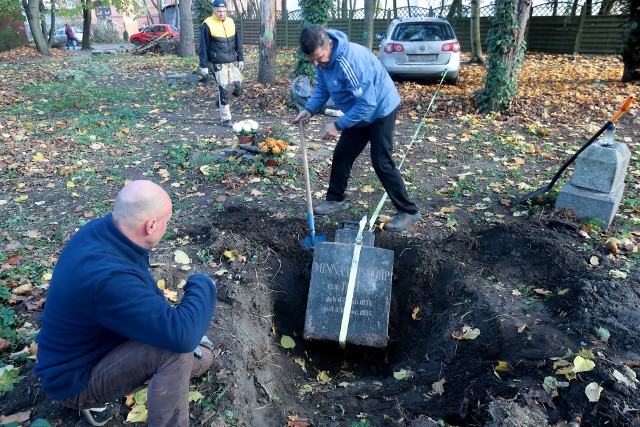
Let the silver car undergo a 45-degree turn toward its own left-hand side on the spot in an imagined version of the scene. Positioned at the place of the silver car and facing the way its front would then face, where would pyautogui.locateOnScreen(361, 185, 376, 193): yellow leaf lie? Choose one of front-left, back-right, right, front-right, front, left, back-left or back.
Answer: back-left

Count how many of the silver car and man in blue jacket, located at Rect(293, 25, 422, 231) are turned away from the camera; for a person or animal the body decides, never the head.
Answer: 1

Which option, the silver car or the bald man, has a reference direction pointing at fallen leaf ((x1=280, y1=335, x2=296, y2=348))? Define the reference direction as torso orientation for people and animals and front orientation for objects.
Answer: the bald man

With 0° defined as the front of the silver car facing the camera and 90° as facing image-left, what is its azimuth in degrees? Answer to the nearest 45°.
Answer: approximately 180°

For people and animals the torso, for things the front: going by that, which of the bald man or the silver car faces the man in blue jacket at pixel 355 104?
the bald man

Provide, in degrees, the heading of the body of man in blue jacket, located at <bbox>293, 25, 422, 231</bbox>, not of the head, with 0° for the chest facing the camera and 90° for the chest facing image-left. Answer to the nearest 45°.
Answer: approximately 45°

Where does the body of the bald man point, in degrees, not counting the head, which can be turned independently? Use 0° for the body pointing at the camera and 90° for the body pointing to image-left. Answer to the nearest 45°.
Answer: approximately 225°

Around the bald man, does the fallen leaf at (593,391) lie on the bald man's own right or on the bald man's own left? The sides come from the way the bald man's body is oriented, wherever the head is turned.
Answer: on the bald man's own right

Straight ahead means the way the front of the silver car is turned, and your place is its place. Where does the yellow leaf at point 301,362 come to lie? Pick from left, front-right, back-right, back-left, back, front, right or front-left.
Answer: back

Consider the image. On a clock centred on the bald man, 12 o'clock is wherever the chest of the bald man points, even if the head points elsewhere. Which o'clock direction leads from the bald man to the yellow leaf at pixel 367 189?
The yellow leaf is roughly at 12 o'clock from the bald man.

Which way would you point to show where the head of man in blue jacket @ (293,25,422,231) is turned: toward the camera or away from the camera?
toward the camera

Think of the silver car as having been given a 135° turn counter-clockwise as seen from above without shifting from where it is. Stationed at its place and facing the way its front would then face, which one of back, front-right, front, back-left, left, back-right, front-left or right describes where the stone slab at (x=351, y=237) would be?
front-left

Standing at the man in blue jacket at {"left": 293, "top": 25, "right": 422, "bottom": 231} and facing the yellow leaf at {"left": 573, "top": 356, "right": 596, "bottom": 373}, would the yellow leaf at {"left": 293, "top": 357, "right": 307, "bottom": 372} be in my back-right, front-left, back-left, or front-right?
front-right

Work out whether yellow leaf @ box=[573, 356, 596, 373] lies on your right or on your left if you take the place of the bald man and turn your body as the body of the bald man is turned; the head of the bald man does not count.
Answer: on your right

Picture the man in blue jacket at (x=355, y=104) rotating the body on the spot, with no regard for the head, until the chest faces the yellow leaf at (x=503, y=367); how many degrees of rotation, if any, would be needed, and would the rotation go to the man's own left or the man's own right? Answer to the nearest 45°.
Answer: approximately 90° to the man's own left

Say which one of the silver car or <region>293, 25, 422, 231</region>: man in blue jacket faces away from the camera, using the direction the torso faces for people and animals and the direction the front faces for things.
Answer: the silver car

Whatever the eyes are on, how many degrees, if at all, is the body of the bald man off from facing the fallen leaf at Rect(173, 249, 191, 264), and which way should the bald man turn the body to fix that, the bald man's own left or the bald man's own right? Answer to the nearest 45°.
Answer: approximately 45° to the bald man's own left

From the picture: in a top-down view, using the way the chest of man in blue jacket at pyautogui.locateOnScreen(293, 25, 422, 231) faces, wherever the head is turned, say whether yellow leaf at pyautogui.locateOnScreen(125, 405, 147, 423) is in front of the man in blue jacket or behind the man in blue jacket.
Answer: in front
